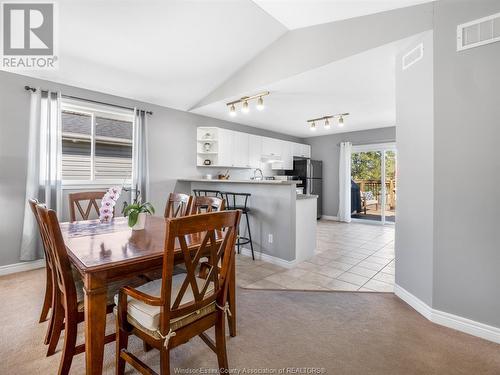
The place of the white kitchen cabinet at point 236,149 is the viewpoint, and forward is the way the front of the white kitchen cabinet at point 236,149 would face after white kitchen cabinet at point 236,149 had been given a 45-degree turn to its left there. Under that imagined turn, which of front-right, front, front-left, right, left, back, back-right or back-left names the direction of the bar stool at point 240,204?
right

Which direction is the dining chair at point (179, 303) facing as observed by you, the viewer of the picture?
facing away from the viewer and to the left of the viewer

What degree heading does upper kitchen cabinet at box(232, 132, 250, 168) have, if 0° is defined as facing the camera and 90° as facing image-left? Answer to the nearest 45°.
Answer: approximately 315°

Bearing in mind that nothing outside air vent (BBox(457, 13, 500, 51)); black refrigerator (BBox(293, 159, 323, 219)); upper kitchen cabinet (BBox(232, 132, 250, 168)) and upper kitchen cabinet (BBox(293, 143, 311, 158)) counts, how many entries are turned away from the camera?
0

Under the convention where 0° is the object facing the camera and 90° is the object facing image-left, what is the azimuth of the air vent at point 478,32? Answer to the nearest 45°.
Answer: approximately 45°

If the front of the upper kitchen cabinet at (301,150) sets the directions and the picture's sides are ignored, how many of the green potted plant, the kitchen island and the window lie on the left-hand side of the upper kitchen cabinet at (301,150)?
0

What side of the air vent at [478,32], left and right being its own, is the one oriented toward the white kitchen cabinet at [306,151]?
right

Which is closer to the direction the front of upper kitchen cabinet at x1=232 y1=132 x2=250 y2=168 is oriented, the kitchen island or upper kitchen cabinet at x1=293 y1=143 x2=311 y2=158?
the kitchen island

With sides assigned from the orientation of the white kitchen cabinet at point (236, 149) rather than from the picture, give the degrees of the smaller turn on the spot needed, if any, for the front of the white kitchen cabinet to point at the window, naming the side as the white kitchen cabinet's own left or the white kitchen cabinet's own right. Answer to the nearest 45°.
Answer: approximately 90° to the white kitchen cabinet's own right

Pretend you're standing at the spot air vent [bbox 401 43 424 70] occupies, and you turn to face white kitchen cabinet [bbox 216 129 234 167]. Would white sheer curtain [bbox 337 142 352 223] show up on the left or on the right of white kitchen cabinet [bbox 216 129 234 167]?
right

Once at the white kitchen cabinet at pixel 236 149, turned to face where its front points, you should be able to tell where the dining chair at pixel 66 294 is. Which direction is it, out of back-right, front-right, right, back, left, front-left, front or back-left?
front-right

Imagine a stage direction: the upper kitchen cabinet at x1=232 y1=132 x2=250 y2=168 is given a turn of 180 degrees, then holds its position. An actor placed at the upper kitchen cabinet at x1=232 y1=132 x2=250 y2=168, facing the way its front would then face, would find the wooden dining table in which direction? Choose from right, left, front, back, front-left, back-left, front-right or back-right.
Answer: back-left

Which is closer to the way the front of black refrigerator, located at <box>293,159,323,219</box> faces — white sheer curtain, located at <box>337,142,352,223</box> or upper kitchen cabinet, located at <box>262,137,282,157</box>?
the white sheer curtain

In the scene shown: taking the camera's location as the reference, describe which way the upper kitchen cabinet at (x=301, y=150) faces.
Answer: facing the viewer and to the right of the viewer

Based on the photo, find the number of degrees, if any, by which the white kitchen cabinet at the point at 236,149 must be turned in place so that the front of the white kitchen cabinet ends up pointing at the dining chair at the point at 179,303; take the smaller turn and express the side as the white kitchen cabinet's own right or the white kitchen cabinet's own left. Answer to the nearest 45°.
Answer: approximately 45° to the white kitchen cabinet's own right

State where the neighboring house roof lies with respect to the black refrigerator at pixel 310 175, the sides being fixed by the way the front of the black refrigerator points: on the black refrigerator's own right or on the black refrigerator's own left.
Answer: on the black refrigerator's own right

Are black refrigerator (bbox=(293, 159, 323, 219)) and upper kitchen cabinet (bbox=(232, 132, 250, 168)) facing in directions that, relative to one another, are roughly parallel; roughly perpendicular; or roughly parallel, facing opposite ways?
roughly parallel

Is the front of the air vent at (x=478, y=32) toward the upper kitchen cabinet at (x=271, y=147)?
no

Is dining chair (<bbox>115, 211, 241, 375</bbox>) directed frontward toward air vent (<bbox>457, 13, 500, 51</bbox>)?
no

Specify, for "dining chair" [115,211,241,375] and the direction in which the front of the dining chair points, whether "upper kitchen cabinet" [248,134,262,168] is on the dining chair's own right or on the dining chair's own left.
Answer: on the dining chair's own right

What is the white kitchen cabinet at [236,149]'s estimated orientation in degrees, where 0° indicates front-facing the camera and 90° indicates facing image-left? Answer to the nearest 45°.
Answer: approximately 315°

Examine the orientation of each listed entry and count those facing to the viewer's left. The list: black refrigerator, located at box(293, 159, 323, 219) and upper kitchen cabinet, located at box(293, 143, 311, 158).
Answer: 0

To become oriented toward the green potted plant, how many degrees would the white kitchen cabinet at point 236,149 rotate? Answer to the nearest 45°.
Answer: approximately 45° to its right
